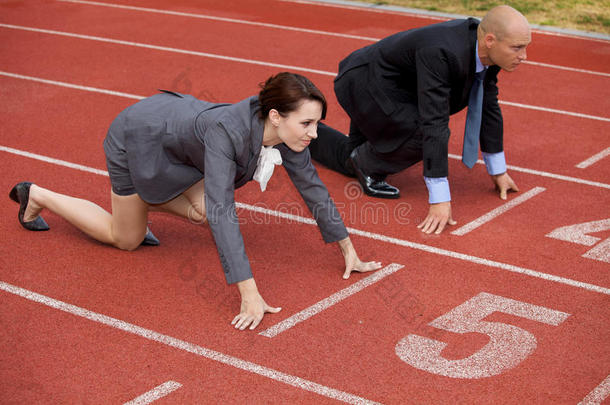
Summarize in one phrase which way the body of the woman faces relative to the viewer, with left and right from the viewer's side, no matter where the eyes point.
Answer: facing the viewer and to the right of the viewer

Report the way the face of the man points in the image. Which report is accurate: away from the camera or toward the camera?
toward the camera

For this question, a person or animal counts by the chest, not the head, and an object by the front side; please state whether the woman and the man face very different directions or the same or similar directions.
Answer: same or similar directions

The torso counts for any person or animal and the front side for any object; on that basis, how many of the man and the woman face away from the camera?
0

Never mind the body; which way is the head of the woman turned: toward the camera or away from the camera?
toward the camera

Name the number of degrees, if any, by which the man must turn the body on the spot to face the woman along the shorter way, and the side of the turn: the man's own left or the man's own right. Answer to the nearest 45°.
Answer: approximately 90° to the man's own right

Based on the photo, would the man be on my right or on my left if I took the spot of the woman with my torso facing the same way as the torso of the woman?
on my left
